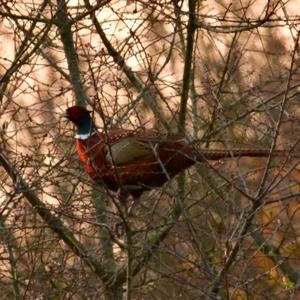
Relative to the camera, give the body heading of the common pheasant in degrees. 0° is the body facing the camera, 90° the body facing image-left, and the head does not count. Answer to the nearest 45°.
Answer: approximately 90°
